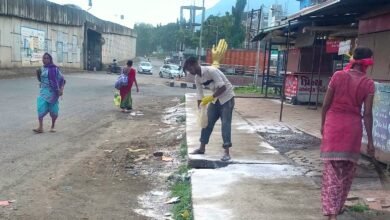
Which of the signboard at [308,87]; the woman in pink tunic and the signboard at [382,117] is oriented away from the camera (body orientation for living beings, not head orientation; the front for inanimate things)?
the woman in pink tunic

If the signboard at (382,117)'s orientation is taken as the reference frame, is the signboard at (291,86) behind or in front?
behind

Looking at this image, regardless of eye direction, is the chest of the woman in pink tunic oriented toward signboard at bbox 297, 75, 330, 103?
yes

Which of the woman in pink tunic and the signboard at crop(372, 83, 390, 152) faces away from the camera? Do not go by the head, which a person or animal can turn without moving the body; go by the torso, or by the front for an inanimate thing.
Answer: the woman in pink tunic

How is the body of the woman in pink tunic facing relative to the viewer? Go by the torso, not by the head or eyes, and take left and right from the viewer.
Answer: facing away from the viewer

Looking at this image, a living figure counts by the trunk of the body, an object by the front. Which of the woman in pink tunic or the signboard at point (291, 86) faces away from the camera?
the woman in pink tunic

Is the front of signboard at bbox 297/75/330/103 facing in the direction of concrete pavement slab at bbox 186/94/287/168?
yes

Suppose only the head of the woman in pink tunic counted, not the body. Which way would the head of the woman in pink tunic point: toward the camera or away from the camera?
away from the camera
